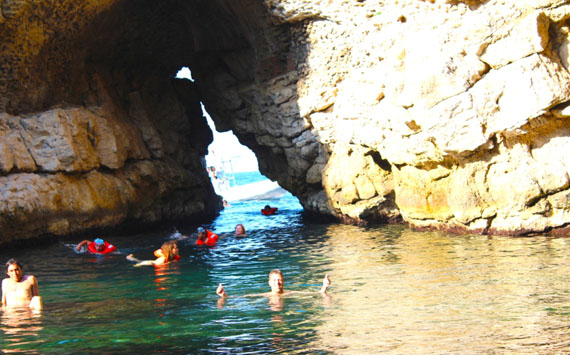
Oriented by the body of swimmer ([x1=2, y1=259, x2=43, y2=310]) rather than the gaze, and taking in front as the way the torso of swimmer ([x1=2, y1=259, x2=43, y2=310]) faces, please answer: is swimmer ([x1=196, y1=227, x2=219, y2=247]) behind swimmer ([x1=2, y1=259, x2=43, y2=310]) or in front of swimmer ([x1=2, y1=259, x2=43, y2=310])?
behind

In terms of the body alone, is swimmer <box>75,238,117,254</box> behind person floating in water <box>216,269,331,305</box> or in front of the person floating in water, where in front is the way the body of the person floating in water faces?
behind

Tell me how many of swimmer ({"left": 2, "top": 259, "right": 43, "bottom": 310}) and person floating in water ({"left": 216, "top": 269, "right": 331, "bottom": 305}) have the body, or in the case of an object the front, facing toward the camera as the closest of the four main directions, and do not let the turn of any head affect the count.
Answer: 2

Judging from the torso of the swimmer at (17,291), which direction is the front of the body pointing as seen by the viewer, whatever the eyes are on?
toward the camera

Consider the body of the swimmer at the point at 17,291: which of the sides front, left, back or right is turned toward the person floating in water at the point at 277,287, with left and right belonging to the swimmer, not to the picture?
left

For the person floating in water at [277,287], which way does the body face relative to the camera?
toward the camera

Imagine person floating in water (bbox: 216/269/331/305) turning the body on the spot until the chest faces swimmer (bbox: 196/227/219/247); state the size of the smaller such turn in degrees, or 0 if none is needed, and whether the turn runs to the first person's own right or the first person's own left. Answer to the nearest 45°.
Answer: approximately 180°

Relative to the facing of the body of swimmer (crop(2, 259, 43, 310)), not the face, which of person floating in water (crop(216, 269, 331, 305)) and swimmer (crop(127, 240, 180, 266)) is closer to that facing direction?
the person floating in water

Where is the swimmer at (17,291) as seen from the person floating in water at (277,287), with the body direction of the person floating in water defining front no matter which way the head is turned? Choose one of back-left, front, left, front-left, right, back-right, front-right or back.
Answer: right

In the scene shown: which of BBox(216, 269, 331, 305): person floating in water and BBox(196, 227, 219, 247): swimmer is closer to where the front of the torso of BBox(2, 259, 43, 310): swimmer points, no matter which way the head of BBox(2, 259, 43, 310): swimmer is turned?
the person floating in water
